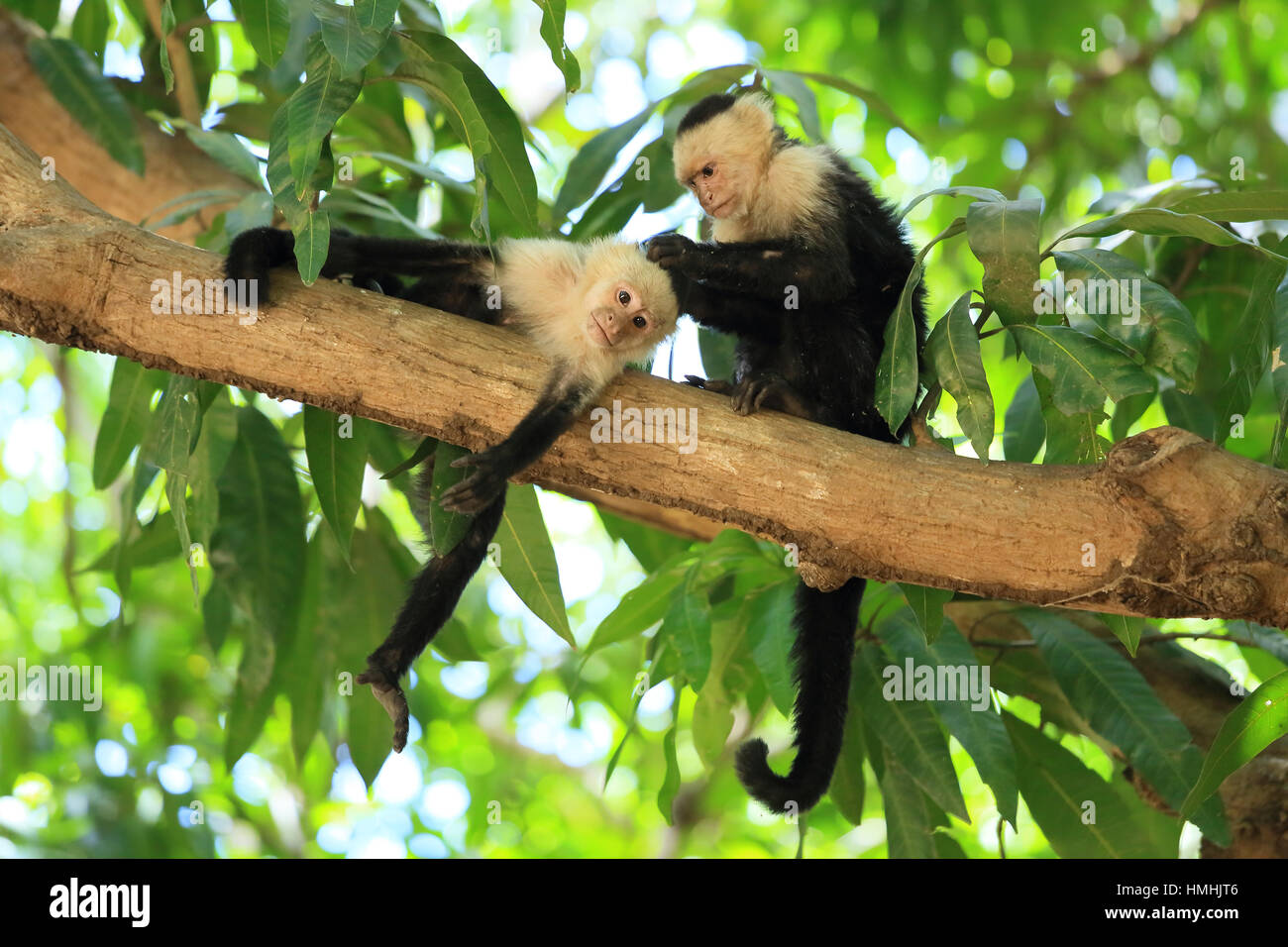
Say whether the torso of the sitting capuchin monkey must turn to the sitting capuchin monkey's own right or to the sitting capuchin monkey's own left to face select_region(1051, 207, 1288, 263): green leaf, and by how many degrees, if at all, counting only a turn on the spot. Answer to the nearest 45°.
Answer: approximately 135° to the sitting capuchin monkey's own left

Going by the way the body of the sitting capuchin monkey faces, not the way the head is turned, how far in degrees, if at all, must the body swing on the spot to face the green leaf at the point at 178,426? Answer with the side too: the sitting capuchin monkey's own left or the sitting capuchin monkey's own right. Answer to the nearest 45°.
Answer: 0° — it already faces it

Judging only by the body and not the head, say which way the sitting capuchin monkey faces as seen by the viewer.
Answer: to the viewer's left

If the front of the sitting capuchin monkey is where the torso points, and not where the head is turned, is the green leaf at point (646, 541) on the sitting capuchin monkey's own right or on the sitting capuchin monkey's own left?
on the sitting capuchin monkey's own right

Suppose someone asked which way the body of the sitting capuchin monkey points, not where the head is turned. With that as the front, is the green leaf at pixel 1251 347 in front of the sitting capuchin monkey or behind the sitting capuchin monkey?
behind

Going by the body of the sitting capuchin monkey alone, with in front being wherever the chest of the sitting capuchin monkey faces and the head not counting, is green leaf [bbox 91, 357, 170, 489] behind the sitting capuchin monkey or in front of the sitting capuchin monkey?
in front
